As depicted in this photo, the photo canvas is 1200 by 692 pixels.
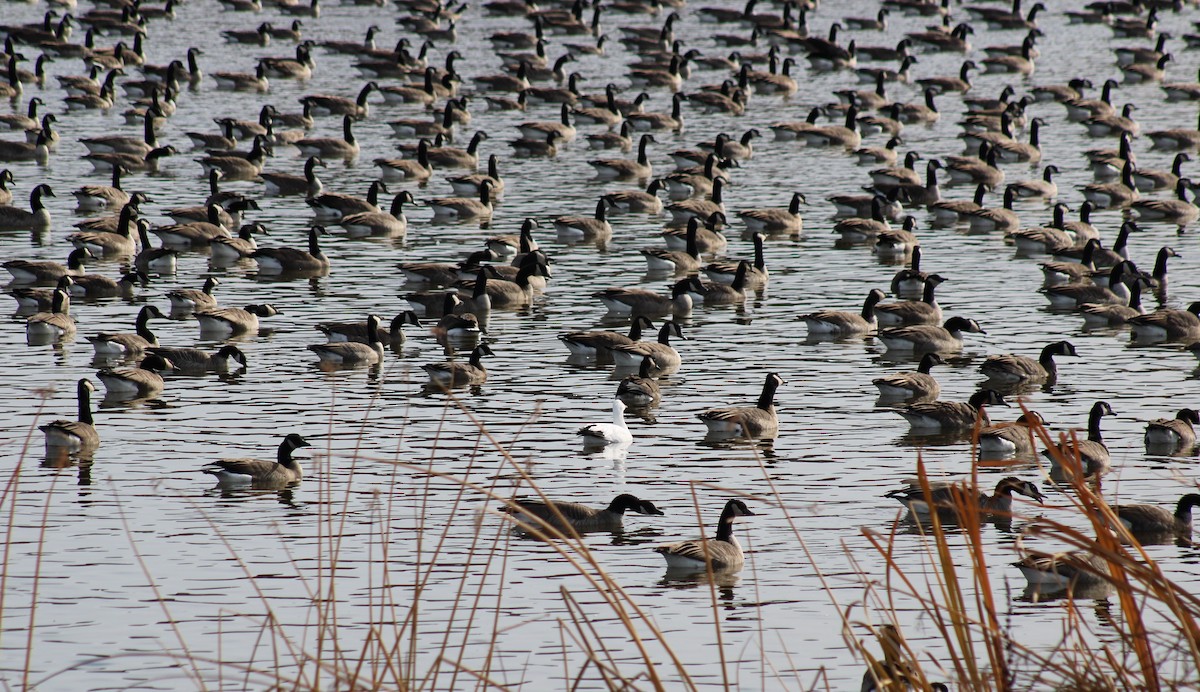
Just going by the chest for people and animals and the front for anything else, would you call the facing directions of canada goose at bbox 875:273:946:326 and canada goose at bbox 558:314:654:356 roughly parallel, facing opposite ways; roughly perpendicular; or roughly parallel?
roughly parallel

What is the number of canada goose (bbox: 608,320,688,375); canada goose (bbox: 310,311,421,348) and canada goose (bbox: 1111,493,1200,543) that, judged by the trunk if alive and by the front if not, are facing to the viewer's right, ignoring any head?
3

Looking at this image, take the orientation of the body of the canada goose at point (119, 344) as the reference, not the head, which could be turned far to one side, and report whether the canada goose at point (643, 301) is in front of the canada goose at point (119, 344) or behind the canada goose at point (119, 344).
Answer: in front

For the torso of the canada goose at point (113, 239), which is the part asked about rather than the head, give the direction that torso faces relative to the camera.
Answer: to the viewer's right

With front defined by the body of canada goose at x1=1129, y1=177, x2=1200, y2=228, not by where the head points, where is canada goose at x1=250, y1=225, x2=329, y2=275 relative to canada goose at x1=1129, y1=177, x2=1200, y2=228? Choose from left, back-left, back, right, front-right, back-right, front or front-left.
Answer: back-right

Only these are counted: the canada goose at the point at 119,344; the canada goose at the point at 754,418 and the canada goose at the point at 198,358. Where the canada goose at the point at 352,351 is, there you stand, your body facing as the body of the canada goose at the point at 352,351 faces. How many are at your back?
2

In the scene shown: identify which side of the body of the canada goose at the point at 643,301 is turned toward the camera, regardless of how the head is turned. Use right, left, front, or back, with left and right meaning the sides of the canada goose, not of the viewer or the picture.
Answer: right

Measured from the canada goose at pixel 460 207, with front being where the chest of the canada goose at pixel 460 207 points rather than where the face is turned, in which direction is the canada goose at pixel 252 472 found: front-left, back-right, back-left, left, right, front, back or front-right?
right

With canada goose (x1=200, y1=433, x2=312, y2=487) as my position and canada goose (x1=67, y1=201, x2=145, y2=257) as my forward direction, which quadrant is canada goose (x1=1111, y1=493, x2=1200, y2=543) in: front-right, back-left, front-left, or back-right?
back-right

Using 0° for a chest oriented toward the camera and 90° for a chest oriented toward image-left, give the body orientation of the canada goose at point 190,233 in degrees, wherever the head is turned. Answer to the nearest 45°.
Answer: approximately 270°

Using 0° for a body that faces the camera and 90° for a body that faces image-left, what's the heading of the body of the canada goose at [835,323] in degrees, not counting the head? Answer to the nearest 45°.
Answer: approximately 270°

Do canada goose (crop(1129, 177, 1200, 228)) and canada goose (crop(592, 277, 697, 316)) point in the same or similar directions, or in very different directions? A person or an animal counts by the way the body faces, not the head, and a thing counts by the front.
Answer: same or similar directions

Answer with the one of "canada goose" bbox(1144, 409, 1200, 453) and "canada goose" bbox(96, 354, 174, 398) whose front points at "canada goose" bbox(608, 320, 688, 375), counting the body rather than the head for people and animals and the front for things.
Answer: "canada goose" bbox(96, 354, 174, 398)

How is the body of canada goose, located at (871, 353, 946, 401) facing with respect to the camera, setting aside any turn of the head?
to the viewer's right

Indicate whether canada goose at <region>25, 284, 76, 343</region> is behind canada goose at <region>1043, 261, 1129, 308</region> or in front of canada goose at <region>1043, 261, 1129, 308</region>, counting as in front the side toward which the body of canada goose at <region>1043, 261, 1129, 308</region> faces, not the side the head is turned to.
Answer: behind

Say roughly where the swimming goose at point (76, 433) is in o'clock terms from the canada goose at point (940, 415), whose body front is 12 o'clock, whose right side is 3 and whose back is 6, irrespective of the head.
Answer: The swimming goose is roughly at 5 o'clock from the canada goose.

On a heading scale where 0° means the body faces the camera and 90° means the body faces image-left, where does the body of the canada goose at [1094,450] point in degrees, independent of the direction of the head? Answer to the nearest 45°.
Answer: approximately 270°

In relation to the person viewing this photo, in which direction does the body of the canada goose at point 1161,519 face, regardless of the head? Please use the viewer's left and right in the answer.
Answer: facing to the right of the viewer

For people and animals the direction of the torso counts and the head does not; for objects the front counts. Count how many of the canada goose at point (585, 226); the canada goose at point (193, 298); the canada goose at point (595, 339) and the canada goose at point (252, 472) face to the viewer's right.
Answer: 4

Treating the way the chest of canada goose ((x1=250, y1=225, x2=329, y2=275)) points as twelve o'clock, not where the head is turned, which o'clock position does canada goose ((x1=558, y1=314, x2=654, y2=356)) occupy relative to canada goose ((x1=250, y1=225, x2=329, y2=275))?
canada goose ((x1=558, y1=314, x2=654, y2=356)) is roughly at 2 o'clock from canada goose ((x1=250, y1=225, x2=329, y2=275)).
